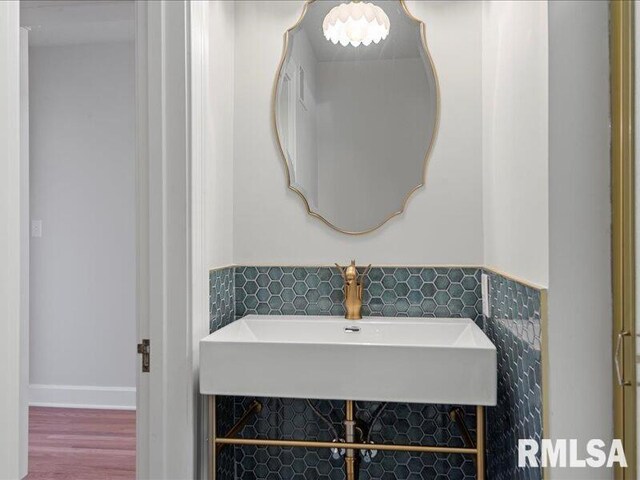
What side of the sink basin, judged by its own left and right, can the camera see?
front
